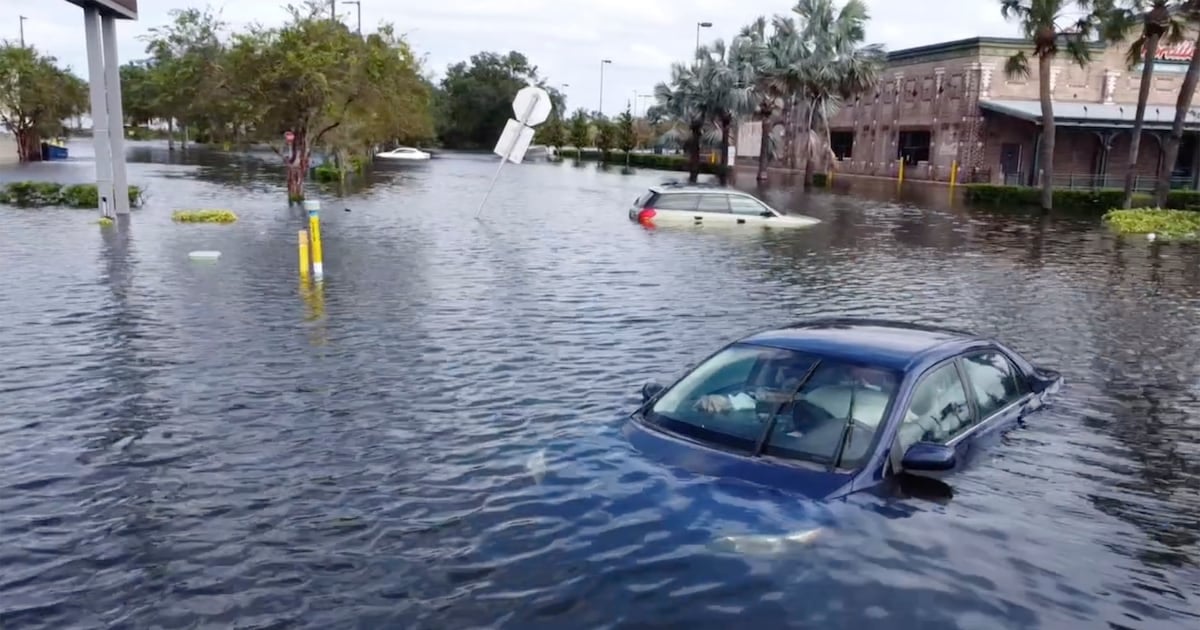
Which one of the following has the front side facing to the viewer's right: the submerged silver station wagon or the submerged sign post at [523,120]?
the submerged silver station wagon

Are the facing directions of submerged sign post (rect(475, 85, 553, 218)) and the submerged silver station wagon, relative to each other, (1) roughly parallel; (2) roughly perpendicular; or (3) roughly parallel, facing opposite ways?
roughly perpendicular

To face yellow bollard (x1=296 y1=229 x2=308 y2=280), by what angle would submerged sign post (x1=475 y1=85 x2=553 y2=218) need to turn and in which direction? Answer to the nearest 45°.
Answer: approximately 135° to its left

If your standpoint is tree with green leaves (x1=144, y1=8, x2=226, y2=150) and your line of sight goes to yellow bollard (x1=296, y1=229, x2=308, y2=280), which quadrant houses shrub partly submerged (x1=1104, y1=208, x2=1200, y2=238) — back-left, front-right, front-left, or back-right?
front-left

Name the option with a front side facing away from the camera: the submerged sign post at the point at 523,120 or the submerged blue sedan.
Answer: the submerged sign post

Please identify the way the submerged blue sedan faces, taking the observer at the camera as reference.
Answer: facing the viewer and to the left of the viewer

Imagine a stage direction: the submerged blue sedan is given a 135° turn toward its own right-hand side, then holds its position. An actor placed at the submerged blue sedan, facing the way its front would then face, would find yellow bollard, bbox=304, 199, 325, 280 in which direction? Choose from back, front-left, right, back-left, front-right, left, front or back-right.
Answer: front-left

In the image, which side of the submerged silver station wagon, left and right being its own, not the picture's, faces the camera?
right

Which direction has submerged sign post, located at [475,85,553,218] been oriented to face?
away from the camera

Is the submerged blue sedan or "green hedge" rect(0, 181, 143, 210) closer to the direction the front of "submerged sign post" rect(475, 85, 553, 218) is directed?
the green hedge

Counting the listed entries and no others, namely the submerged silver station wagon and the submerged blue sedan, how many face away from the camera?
0

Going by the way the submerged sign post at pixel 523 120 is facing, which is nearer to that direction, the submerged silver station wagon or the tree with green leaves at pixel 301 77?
the tree with green leaves

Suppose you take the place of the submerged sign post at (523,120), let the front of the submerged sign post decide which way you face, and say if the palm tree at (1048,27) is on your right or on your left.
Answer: on your right

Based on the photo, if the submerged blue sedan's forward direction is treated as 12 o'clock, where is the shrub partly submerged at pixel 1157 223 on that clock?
The shrub partly submerged is roughly at 5 o'clock from the submerged blue sedan.

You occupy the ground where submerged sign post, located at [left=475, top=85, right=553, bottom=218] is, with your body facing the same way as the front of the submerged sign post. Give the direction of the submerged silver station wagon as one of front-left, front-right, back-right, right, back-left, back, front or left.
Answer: right

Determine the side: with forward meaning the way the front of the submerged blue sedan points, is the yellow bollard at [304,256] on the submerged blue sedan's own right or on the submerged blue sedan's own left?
on the submerged blue sedan's own right

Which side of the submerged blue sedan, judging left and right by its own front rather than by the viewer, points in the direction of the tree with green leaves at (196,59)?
right

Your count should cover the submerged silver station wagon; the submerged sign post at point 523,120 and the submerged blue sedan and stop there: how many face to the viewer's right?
1
